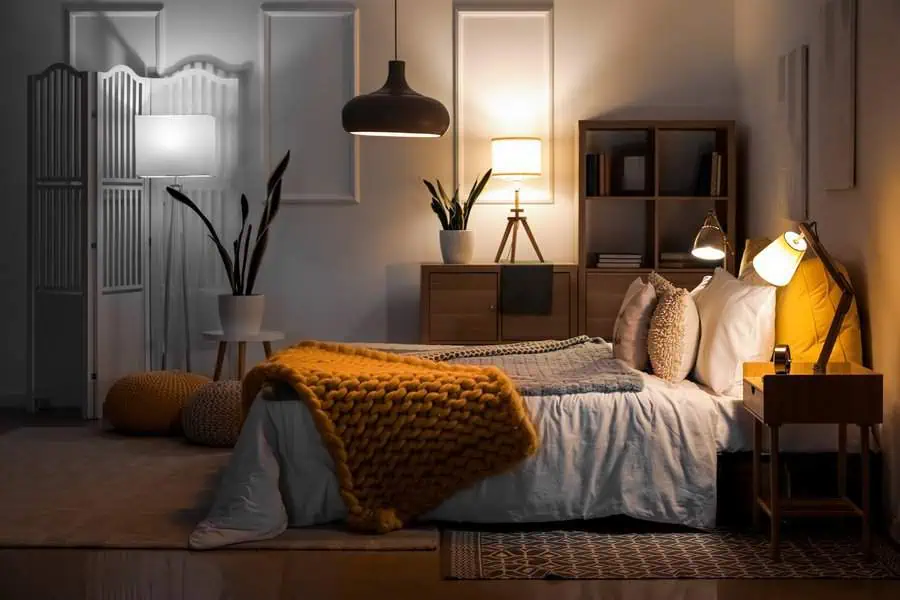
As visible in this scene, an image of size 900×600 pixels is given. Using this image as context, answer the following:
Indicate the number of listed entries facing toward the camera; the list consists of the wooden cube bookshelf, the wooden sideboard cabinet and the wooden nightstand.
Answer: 2

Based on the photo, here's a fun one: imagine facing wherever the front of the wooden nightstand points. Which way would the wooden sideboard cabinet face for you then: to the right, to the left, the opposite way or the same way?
to the left

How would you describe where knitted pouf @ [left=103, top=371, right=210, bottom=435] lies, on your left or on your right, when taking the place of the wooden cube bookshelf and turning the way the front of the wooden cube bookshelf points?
on your right

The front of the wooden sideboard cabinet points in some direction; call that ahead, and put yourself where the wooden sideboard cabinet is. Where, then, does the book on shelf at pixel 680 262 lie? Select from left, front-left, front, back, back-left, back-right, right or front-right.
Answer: left

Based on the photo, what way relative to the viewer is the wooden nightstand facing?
to the viewer's left

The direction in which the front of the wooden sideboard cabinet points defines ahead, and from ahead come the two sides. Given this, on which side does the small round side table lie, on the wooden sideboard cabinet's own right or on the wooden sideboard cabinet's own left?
on the wooden sideboard cabinet's own right

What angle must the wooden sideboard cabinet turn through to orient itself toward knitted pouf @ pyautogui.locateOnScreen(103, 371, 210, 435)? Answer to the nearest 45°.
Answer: approximately 90° to its right

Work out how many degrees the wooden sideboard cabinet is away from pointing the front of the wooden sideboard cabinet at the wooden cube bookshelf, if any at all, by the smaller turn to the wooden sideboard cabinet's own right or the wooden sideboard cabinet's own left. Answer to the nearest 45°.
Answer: approximately 90° to the wooden sideboard cabinet's own left

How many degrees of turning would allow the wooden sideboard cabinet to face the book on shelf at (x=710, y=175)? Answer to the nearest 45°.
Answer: approximately 90° to its left

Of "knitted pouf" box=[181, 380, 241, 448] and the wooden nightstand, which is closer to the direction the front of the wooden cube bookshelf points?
the wooden nightstand
